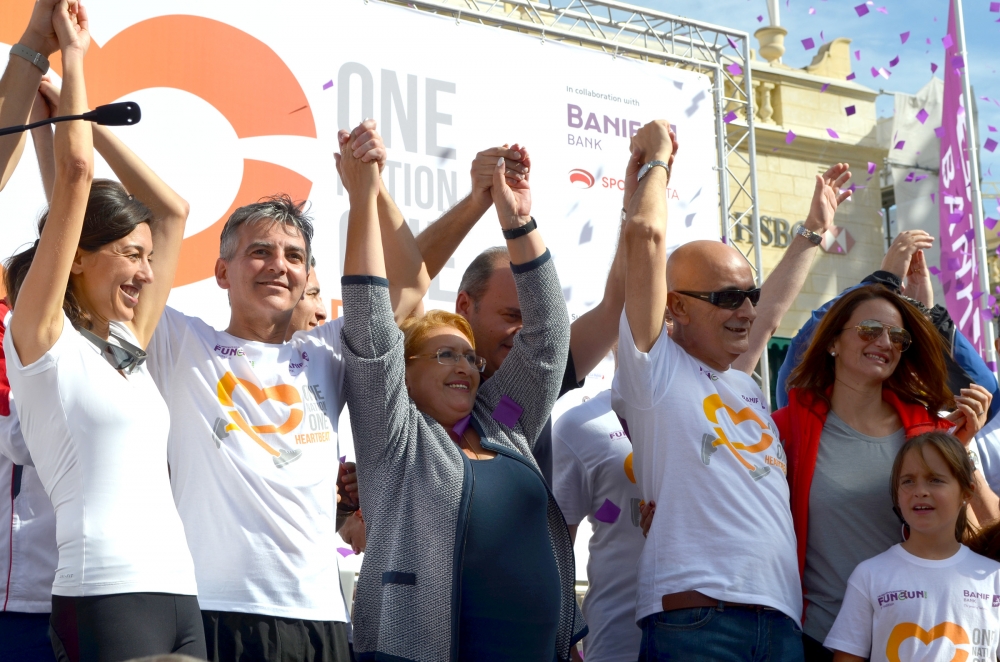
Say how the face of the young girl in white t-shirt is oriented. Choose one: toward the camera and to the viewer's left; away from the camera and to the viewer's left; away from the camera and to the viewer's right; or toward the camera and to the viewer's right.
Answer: toward the camera and to the viewer's left

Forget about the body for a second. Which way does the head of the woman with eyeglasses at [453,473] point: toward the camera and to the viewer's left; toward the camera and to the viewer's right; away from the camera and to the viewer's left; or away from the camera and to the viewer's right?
toward the camera and to the viewer's right

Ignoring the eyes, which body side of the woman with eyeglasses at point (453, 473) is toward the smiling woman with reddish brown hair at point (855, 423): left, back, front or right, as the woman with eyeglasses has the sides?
left

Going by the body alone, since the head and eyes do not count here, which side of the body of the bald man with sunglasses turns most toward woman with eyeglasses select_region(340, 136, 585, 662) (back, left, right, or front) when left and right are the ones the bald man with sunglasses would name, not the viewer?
right

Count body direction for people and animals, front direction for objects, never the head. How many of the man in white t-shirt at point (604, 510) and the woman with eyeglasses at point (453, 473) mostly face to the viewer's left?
0

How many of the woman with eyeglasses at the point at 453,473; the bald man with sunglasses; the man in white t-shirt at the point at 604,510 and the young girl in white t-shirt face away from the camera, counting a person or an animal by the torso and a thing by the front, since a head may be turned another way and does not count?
0

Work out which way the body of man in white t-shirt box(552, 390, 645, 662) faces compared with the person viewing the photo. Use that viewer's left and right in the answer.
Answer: facing the viewer and to the right of the viewer

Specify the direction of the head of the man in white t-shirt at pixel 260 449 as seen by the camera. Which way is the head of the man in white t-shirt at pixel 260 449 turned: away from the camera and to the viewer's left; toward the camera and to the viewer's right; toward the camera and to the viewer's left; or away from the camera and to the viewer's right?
toward the camera and to the viewer's right

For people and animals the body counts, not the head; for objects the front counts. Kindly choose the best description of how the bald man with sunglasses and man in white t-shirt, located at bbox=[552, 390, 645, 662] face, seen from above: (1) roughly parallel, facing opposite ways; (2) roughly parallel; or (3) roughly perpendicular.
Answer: roughly parallel

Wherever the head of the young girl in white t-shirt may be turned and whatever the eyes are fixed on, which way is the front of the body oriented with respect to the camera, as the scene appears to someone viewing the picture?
toward the camera

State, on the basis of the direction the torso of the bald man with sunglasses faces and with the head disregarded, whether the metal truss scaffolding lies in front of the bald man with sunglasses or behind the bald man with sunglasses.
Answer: behind

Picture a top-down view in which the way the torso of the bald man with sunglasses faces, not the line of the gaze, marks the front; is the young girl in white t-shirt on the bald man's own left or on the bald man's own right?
on the bald man's own left

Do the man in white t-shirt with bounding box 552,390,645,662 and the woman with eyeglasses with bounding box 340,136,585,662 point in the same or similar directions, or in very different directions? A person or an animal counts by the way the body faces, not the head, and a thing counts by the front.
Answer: same or similar directions

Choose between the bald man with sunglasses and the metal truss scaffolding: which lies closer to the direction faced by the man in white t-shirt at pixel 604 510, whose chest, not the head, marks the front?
the bald man with sunglasses

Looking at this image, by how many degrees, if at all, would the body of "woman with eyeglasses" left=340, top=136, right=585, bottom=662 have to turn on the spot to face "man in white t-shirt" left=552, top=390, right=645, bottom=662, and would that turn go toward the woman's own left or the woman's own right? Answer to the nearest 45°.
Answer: approximately 90° to the woman's own left

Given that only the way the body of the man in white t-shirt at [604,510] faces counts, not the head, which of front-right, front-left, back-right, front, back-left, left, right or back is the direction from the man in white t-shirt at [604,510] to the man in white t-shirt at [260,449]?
right

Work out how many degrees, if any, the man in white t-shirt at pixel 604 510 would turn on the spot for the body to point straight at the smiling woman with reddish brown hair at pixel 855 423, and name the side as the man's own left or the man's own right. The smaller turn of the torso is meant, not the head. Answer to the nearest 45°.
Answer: approximately 45° to the man's own left
